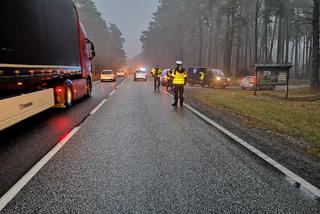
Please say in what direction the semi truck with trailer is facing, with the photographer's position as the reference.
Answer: facing away from the viewer and to the right of the viewer

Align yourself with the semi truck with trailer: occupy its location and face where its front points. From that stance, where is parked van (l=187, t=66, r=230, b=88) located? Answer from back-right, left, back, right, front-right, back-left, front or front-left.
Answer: front
